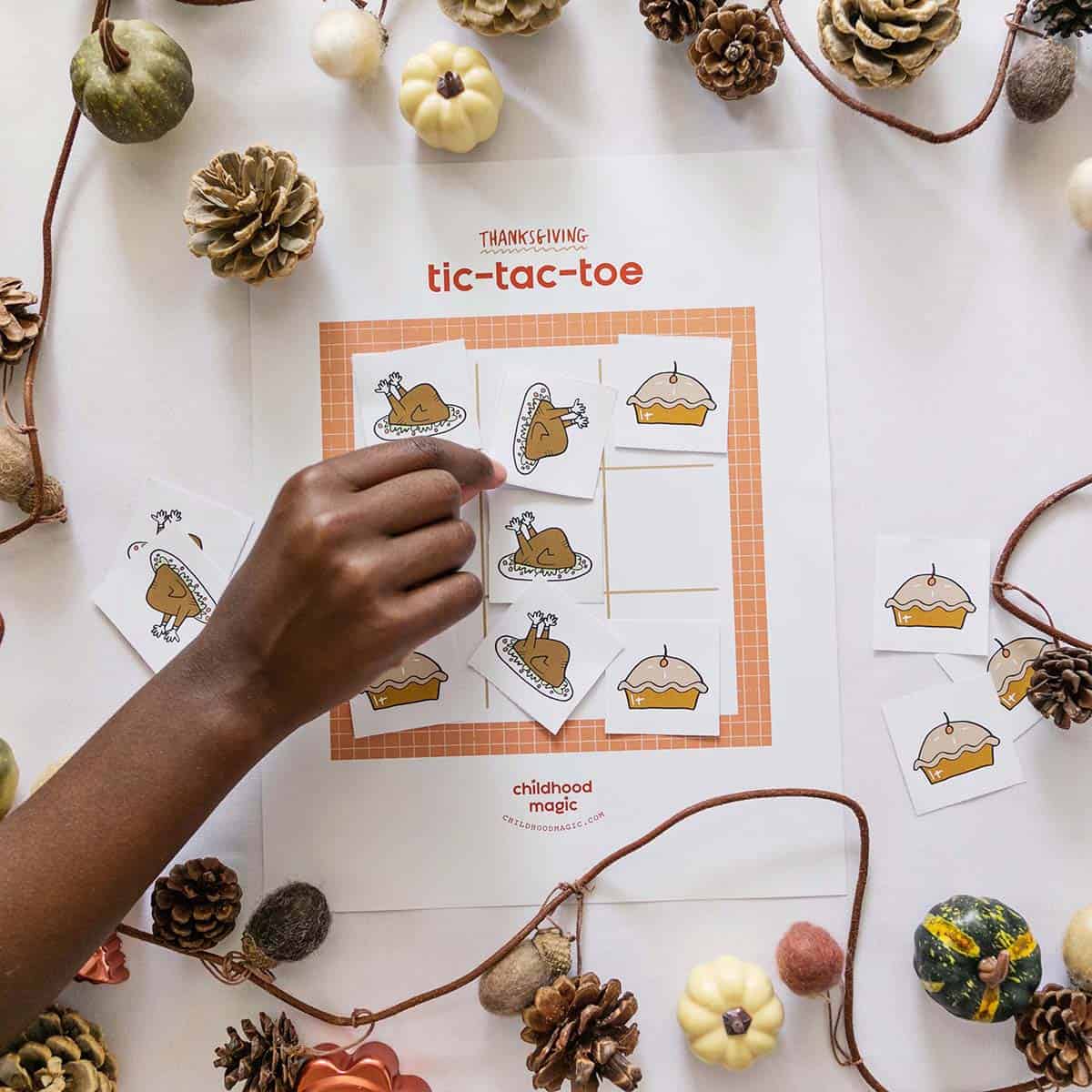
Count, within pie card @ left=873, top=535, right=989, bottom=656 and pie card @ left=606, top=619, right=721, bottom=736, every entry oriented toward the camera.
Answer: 2
